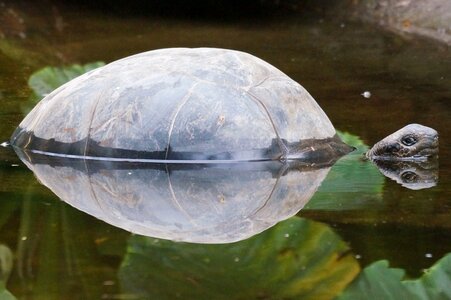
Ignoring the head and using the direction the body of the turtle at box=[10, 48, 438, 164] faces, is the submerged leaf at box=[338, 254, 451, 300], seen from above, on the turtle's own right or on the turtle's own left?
on the turtle's own right

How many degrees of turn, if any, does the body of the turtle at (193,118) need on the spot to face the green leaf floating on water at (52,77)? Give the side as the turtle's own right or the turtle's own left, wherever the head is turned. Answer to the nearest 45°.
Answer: approximately 135° to the turtle's own left

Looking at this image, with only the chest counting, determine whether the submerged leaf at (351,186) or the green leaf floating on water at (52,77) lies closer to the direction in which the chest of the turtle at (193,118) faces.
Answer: the submerged leaf

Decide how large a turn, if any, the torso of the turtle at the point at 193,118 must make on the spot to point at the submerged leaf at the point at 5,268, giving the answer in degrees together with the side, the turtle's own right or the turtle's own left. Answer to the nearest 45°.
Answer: approximately 135° to the turtle's own right

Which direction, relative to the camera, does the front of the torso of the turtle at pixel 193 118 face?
to the viewer's right

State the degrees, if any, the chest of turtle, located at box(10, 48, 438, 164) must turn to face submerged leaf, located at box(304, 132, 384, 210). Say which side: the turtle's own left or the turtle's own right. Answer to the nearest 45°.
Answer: approximately 45° to the turtle's own right

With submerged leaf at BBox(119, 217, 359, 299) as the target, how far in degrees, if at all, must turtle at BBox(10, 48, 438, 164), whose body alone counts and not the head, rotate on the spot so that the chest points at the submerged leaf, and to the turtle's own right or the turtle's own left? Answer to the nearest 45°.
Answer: approximately 90° to the turtle's own right
